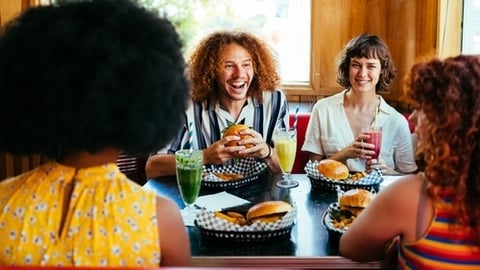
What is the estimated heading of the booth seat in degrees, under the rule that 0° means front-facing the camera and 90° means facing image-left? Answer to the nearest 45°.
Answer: approximately 0°

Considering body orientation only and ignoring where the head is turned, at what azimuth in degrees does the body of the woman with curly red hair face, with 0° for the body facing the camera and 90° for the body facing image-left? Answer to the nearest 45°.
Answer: approximately 135°

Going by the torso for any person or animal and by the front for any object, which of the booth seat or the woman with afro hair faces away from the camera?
the woman with afro hair

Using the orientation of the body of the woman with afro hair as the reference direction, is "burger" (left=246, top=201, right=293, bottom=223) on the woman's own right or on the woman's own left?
on the woman's own right

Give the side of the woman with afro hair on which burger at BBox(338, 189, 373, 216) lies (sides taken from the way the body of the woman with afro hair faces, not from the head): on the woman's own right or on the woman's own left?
on the woman's own right

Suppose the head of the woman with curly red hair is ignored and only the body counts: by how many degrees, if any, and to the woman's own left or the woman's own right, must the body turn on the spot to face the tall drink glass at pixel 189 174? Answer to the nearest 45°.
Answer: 0° — they already face it

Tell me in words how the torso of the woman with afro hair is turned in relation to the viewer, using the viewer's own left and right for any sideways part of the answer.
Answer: facing away from the viewer

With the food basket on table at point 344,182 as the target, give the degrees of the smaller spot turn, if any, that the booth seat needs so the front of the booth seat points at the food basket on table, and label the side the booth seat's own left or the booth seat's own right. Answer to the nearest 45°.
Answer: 0° — it already faces it

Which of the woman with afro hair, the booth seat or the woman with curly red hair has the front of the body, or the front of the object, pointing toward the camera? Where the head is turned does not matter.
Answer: the booth seat

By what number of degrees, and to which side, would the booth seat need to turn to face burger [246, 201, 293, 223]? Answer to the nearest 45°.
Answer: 0° — it already faces it

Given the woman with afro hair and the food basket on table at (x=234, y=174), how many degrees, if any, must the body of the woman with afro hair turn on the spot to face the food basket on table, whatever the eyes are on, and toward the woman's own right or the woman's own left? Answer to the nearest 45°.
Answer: approximately 45° to the woman's own right

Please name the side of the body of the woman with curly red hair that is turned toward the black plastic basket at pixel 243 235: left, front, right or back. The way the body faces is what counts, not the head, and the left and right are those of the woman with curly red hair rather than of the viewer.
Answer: front

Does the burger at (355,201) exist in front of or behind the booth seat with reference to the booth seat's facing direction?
in front

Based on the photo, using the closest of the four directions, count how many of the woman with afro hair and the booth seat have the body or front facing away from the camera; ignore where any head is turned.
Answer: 1

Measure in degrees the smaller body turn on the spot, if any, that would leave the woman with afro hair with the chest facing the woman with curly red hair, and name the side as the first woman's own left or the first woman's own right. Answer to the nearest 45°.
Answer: approximately 90° to the first woman's own right

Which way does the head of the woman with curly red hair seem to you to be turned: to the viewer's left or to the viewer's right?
to the viewer's left
